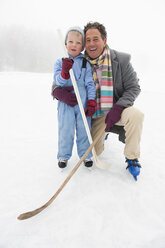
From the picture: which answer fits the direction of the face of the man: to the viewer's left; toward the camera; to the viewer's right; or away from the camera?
toward the camera

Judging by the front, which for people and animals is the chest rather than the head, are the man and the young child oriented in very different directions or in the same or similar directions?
same or similar directions

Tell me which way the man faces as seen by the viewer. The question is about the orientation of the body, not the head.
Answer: toward the camera

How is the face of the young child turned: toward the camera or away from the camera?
toward the camera

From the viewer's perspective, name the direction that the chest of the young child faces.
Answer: toward the camera

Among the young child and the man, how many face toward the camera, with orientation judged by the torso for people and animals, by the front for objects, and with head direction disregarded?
2
